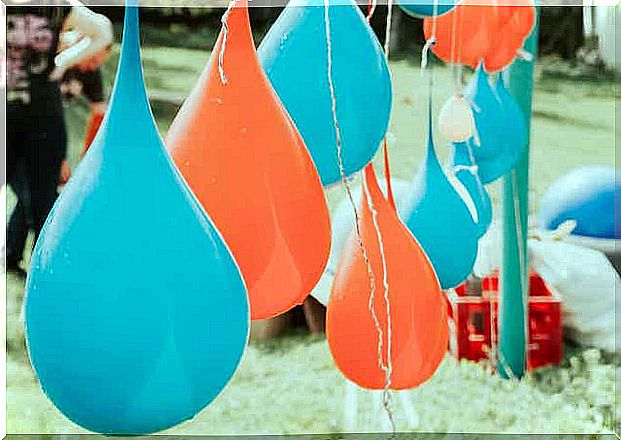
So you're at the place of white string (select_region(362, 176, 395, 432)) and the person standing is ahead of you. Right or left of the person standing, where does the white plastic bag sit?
right
